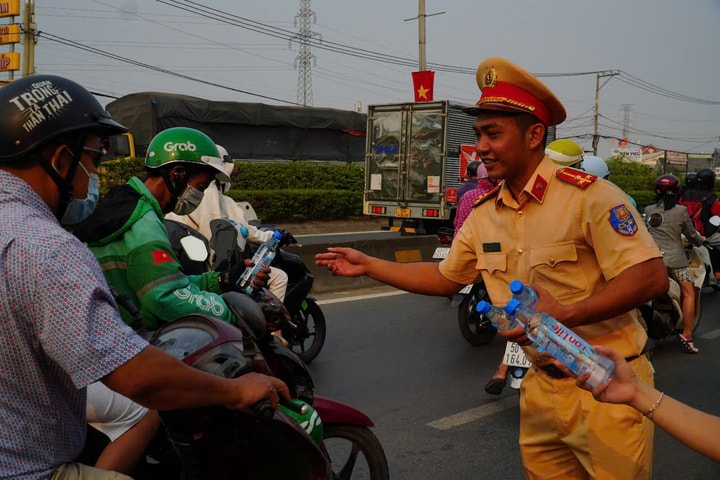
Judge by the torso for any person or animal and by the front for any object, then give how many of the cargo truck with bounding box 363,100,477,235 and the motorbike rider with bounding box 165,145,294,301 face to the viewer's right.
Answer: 1

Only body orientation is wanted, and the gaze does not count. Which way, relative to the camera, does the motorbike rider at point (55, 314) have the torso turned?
to the viewer's right

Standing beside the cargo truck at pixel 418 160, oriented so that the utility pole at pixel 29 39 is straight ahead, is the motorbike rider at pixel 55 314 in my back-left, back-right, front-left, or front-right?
back-left

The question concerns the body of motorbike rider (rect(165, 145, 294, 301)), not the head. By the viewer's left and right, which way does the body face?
facing to the right of the viewer

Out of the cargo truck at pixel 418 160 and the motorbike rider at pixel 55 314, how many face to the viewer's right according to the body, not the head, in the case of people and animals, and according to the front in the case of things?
1

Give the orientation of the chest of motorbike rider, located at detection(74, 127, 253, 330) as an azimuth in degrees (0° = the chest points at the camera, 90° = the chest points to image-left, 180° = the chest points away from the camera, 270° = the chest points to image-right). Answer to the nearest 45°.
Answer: approximately 270°

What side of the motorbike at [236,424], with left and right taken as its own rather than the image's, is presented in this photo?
right

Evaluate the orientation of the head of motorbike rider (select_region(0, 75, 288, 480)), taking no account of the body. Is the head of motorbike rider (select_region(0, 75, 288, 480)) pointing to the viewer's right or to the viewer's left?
to the viewer's right
